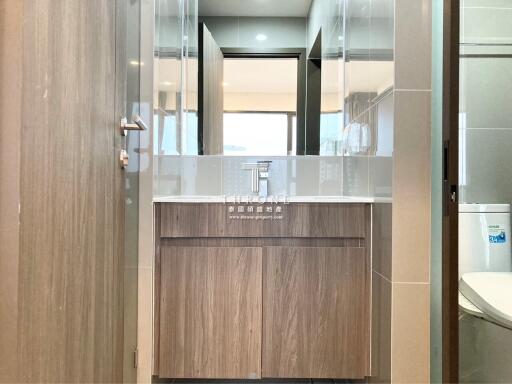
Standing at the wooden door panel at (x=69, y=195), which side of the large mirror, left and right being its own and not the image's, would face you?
front

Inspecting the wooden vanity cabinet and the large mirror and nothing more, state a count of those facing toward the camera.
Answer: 2

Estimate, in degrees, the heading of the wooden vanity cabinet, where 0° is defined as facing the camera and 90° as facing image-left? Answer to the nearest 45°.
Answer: approximately 0°

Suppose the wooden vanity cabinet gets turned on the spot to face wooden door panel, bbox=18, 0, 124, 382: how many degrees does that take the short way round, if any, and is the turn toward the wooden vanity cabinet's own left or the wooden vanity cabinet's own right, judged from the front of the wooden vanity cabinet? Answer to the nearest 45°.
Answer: approximately 45° to the wooden vanity cabinet's own right

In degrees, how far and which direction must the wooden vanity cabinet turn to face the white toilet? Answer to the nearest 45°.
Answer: approximately 90° to its left
